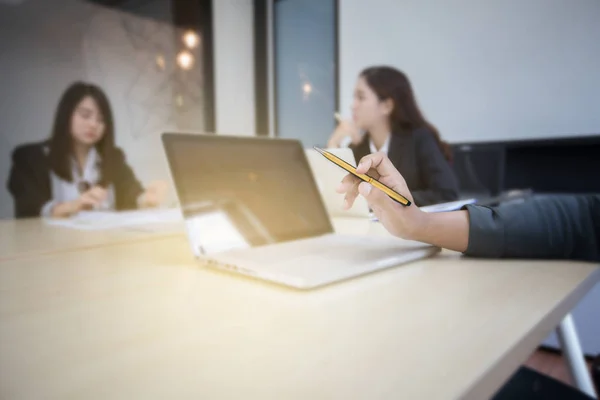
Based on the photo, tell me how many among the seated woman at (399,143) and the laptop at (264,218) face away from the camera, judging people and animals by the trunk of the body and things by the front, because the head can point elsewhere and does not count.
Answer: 0

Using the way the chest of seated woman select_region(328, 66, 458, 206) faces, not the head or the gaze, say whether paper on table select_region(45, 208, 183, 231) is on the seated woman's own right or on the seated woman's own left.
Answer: on the seated woman's own right

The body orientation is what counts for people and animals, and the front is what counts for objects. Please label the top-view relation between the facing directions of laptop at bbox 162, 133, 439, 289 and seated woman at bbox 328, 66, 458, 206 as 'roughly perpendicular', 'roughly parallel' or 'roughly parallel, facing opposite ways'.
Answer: roughly perpendicular

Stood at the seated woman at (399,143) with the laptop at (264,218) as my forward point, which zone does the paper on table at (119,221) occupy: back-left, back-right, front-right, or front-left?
front-right

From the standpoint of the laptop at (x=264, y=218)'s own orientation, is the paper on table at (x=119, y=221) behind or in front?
behind

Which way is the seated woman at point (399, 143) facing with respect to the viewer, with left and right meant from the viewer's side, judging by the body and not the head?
facing the viewer and to the left of the viewer

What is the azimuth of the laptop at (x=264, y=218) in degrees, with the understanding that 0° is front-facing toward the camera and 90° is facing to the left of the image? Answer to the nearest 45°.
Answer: approximately 315°

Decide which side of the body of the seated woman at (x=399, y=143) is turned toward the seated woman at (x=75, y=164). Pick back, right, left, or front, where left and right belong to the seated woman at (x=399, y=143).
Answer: front
